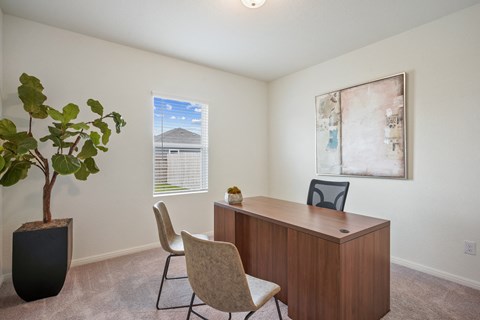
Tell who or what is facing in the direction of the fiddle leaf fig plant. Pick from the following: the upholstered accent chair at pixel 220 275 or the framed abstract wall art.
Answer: the framed abstract wall art

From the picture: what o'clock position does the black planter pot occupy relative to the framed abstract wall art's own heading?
The black planter pot is roughly at 12 o'clock from the framed abstract wall art.

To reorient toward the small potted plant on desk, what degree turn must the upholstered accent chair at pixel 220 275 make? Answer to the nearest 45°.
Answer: approximately 45° to its left

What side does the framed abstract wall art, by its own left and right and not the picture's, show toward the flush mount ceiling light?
front

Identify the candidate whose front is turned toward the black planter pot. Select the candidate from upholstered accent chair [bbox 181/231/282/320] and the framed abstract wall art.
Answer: the framed abstract wall art

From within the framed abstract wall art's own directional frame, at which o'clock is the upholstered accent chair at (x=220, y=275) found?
The upholstered accent chair is roughly at 11 o'clock from the framed abstract wall art.

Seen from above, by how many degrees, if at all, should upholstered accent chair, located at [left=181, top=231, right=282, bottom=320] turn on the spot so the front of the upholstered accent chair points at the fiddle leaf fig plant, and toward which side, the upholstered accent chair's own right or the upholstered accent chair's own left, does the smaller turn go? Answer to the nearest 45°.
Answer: approximately 90° to the upholstered accent chair's own left

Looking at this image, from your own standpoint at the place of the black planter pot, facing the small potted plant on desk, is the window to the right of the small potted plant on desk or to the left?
left

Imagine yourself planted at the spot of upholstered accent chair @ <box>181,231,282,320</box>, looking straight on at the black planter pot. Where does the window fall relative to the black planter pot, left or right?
right

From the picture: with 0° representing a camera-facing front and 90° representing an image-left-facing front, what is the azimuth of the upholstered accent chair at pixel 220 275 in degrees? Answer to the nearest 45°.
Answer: approximately 225°

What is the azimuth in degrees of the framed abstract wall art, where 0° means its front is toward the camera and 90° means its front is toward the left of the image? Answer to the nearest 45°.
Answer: approximately 45°

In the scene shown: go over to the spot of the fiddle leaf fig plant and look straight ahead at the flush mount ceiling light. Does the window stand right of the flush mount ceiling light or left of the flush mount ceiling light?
left

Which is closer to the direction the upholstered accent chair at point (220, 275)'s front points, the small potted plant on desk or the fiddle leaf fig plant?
the small potted plant on desk

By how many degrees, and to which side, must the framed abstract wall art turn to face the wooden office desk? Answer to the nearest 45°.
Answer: approximately 45° to its left

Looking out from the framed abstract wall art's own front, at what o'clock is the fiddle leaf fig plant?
The fiddle leaf fig plant is roughly at 12 o'clock from the framed abstract wall art.
